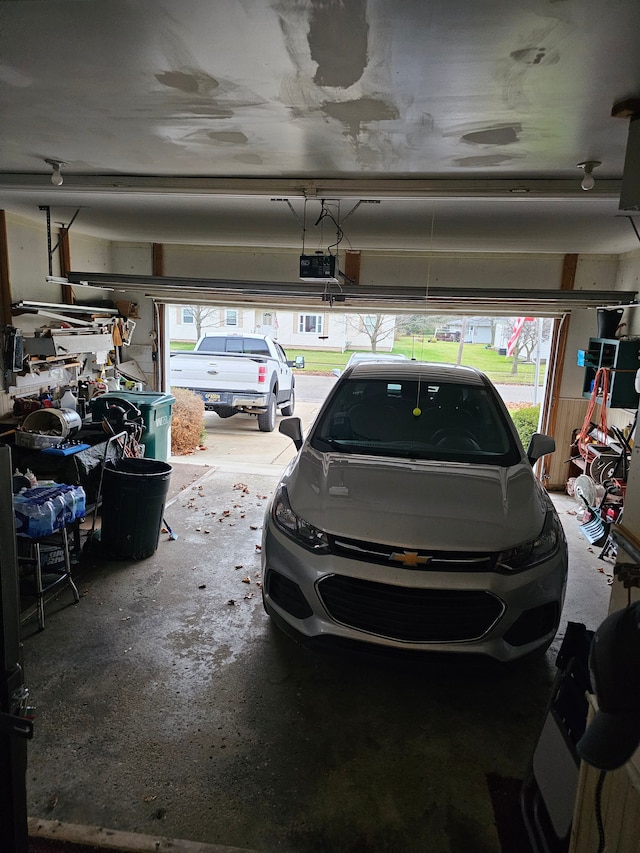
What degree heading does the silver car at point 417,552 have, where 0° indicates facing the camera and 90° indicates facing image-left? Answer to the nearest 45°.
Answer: approximately 0°

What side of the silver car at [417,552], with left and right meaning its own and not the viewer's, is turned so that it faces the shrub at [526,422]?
back

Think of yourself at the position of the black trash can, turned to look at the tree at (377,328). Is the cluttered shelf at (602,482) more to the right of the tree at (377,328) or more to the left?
right

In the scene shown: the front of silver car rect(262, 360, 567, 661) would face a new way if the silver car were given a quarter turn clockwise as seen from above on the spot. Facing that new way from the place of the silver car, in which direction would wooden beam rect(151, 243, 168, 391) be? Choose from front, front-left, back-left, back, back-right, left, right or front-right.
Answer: front-right

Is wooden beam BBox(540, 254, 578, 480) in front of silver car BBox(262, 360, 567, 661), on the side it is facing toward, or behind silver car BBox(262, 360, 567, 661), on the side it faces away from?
behind

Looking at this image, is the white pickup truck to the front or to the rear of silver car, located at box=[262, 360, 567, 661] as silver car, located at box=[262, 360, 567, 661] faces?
to the rear

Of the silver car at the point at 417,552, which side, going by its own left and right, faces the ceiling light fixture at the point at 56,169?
right

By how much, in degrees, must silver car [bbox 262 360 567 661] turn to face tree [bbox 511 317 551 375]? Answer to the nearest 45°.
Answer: approximately 180°

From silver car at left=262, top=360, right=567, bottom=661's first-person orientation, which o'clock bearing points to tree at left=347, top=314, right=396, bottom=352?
The tree is roughly at 6 o'clock from the silver car.

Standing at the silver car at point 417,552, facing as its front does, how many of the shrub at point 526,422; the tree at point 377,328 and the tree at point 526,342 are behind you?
3

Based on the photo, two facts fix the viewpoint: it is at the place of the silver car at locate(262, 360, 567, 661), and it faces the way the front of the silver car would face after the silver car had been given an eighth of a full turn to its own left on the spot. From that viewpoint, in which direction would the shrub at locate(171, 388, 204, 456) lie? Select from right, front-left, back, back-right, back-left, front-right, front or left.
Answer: back

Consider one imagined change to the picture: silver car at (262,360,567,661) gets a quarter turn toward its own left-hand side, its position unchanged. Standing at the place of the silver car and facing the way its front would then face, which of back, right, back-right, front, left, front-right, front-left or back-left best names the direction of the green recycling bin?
back-left
